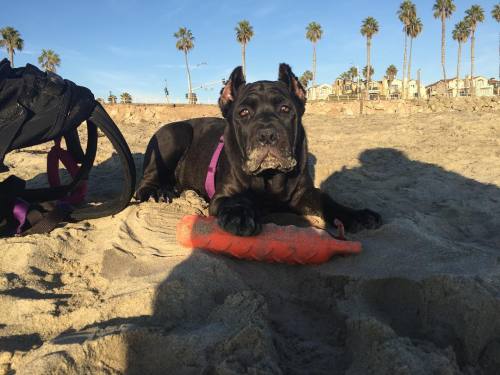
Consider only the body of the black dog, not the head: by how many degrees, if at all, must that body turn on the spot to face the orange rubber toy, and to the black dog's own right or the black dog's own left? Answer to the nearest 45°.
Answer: approximately 45° to the black dog's own right

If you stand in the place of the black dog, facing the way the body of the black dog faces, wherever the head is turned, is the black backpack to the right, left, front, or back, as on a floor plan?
right

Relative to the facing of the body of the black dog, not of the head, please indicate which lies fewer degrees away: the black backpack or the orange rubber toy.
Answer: the orange rubber toy

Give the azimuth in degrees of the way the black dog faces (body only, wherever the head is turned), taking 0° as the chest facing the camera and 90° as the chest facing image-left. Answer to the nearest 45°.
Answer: approximately 315°
